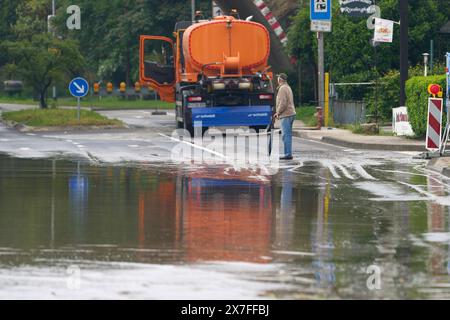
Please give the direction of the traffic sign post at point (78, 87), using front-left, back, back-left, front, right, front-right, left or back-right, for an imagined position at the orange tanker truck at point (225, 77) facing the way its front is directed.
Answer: front-left

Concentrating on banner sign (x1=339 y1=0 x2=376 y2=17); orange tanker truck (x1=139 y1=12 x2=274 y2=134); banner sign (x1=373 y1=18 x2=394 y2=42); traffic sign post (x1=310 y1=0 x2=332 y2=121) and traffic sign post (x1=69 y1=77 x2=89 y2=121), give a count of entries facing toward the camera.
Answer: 4

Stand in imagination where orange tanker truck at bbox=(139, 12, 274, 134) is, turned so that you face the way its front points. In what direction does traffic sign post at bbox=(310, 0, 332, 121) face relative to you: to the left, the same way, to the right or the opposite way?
the opposite way

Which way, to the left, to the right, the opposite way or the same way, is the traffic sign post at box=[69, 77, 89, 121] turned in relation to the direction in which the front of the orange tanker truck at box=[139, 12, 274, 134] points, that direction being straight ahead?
the opposite way

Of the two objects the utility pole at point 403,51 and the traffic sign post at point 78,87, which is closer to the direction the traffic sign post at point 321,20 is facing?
the utility pole

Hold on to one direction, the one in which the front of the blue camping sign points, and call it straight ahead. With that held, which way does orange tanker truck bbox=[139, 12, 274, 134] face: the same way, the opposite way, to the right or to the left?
the opposite way

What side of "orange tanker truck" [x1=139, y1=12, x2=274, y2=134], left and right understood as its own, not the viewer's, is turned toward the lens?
back

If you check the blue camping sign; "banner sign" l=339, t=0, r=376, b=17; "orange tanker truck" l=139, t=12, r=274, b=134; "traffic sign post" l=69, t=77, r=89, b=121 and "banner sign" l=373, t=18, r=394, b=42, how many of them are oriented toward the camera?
4

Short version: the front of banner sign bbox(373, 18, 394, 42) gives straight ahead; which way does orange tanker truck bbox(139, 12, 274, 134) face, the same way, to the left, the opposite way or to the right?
the opposite way

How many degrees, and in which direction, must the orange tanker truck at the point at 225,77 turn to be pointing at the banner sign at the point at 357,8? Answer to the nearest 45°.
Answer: approximately 45° to its right

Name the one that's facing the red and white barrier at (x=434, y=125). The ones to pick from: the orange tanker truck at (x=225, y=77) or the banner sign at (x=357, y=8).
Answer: the banner sign

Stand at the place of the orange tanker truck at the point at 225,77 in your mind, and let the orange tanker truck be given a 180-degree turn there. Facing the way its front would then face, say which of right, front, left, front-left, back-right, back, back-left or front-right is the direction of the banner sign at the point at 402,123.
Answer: front-left

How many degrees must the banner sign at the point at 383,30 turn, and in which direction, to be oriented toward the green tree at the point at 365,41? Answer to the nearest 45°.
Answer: approximately 180°

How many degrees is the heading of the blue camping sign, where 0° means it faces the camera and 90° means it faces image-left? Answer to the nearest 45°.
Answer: approximately 0°
